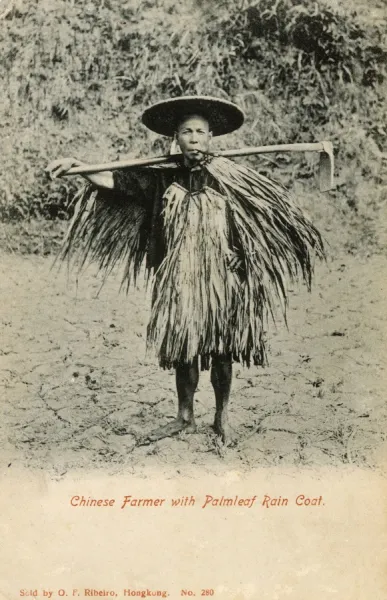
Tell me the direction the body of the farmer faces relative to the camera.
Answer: toward the camera

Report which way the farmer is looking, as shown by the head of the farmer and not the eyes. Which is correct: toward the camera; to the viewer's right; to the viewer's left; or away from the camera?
toward the camera
